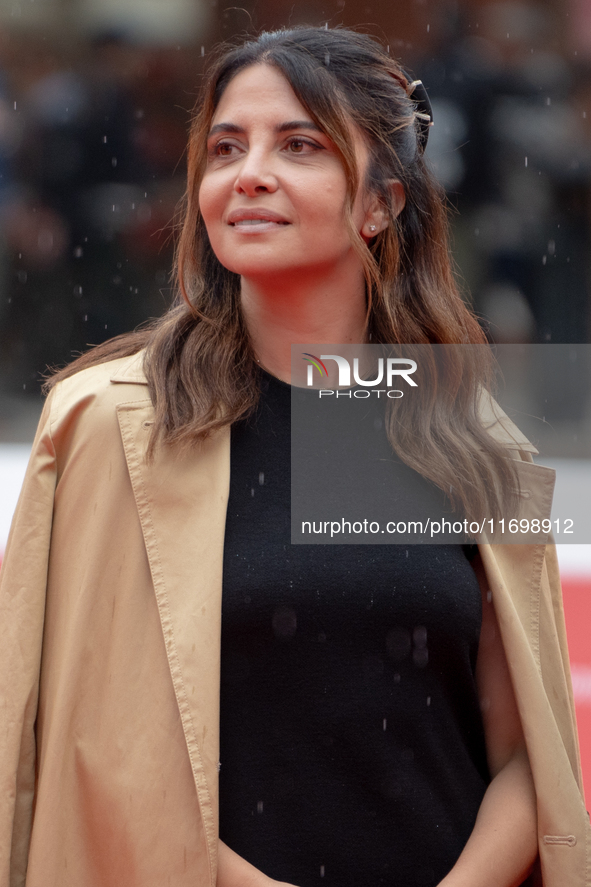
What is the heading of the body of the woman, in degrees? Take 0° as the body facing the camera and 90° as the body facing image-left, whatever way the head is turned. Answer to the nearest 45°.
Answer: approximately 0°

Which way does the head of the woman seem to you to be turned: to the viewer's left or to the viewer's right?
to the viewer's left
